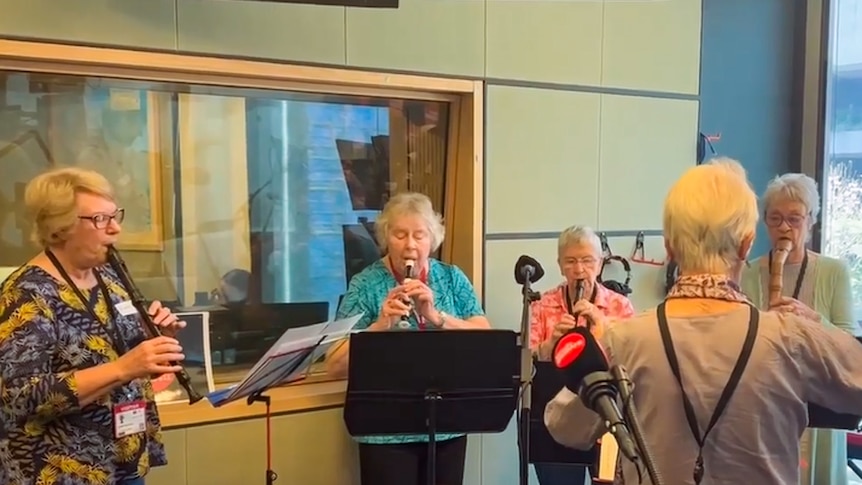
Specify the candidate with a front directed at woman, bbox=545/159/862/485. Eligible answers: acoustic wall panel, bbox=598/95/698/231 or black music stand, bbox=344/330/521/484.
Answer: the acoustic wall panel

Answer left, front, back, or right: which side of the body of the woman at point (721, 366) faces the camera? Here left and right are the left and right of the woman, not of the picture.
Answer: back

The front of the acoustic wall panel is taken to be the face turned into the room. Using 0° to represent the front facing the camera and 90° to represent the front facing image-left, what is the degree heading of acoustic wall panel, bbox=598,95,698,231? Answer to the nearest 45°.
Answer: approximately 0°

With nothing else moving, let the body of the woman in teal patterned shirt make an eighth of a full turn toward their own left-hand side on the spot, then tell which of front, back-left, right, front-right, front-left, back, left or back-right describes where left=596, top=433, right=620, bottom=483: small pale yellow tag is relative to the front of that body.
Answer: front

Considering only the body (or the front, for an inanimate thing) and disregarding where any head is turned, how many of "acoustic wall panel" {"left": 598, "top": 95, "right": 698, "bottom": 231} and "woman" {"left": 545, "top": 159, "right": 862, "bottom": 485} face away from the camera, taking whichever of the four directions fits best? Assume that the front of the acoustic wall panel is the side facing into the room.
1

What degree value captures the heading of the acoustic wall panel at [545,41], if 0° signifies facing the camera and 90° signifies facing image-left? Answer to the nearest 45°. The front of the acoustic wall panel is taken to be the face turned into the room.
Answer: approximately 0°

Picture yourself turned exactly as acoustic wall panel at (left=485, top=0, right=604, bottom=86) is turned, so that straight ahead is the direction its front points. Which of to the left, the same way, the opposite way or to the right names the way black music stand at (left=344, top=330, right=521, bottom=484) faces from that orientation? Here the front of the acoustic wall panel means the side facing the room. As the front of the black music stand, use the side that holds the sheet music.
the opposite way

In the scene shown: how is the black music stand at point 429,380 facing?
away from the camera

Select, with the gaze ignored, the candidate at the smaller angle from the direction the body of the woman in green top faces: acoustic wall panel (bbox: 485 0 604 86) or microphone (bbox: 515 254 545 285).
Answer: the microphone
